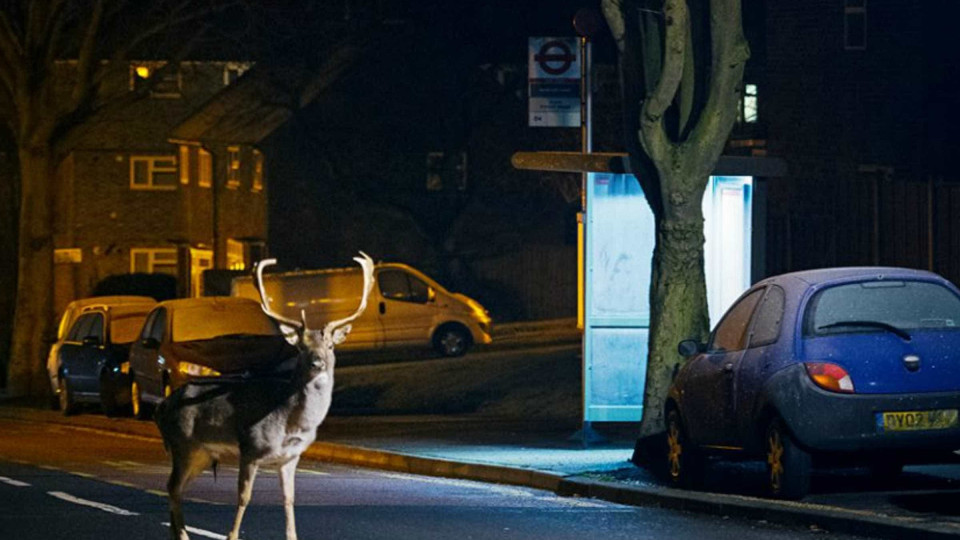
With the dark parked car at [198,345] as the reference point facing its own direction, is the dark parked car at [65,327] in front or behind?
behind

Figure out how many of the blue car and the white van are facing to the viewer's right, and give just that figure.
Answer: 1

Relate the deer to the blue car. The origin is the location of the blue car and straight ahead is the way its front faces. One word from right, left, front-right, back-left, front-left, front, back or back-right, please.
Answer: left

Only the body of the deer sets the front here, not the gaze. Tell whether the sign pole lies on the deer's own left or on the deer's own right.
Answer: on the deer's own left

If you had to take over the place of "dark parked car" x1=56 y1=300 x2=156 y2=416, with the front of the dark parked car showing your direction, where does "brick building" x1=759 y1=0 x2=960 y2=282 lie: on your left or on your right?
on your left

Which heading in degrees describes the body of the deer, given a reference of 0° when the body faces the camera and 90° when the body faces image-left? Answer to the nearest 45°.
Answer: approximately 315°

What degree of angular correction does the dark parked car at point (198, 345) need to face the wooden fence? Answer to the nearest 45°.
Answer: approximately 45° to its left

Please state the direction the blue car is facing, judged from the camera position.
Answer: facing away from the viewer and to the left of the viewer

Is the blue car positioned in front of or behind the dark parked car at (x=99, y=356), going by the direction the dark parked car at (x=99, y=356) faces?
in front

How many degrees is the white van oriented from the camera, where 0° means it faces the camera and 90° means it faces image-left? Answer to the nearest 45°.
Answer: approximately 270°

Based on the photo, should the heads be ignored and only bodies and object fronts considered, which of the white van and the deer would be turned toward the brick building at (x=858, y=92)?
the white van

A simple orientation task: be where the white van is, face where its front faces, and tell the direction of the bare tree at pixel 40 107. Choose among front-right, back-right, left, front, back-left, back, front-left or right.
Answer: back
